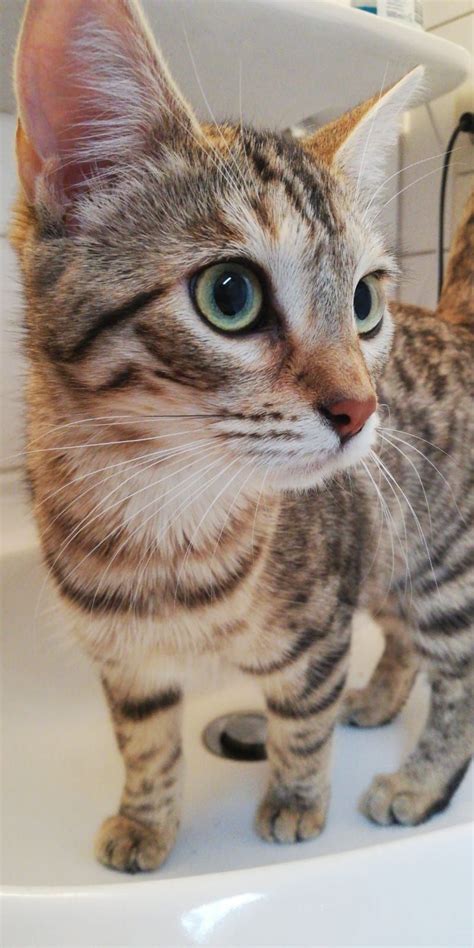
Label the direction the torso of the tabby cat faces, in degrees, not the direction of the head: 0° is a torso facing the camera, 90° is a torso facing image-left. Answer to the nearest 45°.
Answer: approximately 45°

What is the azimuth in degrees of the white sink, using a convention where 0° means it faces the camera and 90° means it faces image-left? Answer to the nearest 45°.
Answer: approximately 0°

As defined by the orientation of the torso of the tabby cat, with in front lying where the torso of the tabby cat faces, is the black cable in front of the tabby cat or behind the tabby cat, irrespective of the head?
behind
